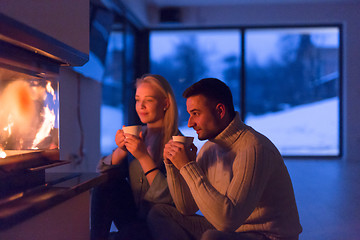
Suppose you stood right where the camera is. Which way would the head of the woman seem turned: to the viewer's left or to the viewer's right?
to the viewer's left

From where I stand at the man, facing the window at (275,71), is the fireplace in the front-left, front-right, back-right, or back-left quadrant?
back-left

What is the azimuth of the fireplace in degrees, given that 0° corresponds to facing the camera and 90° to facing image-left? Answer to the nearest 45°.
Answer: approximately 315°

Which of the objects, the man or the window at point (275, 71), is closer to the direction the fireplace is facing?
the man

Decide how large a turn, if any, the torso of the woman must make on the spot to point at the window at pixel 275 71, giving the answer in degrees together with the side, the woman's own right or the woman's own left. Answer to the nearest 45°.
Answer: approximately 180°

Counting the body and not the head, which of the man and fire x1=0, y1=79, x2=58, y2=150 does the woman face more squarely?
the fire

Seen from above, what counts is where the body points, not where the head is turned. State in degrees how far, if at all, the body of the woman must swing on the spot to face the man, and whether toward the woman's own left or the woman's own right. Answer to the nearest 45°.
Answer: approximately 90° to the woman's own left

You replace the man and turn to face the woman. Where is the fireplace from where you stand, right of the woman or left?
left

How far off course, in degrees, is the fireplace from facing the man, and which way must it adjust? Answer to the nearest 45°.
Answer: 0° — it already faces them

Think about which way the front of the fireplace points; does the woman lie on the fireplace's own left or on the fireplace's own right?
on the fireplace's own left

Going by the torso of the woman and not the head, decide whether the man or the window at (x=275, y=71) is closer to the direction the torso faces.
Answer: the man

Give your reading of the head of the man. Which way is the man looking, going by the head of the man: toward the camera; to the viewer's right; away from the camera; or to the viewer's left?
to the viewer's left

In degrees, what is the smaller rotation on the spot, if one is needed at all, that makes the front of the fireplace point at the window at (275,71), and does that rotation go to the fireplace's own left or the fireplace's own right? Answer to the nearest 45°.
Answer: approximately 90° to the fireplace's own left
